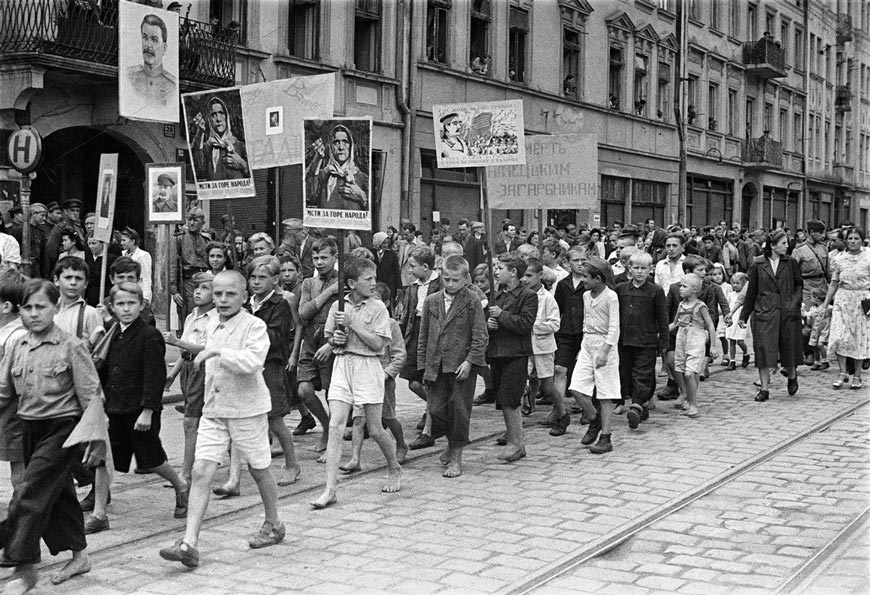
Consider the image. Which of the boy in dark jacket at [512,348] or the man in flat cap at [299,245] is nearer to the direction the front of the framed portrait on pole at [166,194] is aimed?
the boy in dark jacket

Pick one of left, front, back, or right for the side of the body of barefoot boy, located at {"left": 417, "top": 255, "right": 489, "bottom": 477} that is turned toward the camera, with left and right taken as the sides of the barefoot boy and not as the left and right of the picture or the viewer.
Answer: front

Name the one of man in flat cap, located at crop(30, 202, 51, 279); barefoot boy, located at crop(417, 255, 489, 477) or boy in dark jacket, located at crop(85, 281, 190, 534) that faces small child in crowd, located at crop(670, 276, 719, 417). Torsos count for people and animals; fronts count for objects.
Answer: the man in flat cap

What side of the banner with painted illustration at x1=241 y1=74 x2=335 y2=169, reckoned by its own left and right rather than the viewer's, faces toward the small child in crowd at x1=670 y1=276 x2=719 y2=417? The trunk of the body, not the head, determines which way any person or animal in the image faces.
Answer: left

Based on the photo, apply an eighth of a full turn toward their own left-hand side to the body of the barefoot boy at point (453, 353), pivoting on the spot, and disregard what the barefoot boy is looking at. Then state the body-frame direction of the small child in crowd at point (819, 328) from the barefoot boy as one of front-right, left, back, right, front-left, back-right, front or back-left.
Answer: left

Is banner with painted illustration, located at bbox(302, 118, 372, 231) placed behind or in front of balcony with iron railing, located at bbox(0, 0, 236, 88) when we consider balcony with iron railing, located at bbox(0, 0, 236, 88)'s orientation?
in front

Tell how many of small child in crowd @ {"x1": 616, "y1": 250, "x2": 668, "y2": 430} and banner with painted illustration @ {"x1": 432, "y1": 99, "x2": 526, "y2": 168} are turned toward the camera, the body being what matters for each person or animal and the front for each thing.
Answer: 2

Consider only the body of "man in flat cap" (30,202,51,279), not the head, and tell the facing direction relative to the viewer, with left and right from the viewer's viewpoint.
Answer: facing the viewer and to the right of the viewer

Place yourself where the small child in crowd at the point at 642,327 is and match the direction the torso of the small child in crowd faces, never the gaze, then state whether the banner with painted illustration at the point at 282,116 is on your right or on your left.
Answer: on your right

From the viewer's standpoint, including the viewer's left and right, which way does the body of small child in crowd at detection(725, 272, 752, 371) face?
facing the viewer and to the left of the viewer

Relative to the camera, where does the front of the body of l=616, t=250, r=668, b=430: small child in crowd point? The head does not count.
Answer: toward the camera

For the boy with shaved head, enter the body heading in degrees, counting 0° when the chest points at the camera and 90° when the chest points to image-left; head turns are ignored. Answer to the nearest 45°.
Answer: approximately 45°

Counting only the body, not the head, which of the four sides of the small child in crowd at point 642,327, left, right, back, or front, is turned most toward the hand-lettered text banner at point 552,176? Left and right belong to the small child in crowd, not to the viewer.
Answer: right

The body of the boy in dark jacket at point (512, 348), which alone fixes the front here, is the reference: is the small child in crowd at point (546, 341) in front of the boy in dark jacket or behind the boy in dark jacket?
behind
